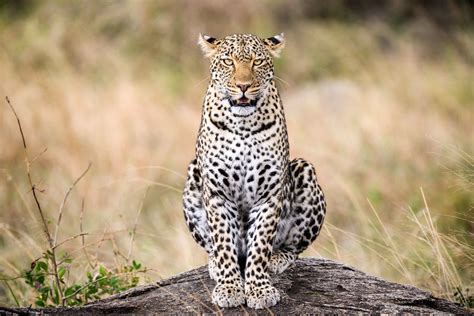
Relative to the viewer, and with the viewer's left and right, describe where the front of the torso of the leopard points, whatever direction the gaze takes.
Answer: facing the viewer

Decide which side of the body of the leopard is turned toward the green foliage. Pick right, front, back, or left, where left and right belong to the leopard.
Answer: right
